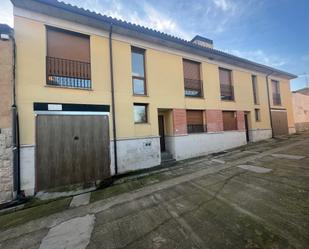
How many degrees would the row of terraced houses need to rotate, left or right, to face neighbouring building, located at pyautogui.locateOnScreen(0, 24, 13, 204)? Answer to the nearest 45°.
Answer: approximately 90° to its right

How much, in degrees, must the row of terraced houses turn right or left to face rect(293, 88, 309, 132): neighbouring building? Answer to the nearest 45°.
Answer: approximately 90° to its left

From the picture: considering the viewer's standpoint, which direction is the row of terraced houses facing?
facing the viewer and to the right of the viewer
